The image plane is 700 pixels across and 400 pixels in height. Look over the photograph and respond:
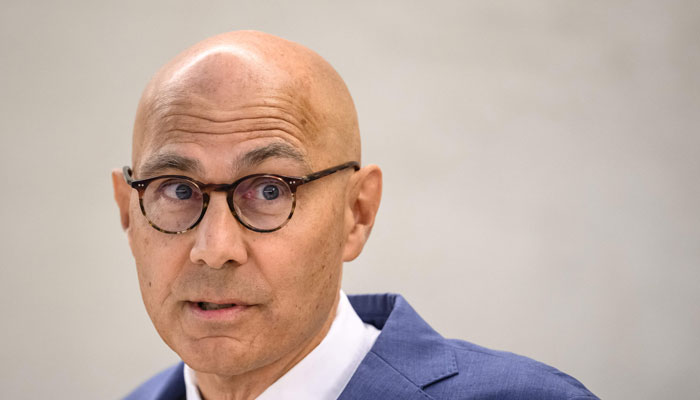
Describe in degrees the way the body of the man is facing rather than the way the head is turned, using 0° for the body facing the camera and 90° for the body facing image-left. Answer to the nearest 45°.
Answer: approximately 45°

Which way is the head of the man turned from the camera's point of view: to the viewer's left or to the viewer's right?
to the viewer's left
